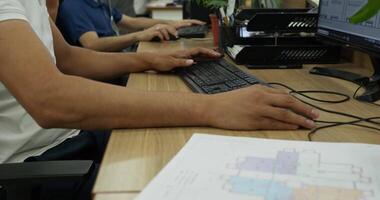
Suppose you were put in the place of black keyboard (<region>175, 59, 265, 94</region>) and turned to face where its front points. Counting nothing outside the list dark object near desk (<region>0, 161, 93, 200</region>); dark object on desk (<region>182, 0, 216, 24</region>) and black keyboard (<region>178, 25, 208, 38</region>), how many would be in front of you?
1

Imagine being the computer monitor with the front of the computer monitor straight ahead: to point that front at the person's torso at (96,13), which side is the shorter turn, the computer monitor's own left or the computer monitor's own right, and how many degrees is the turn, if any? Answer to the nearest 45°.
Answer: approximately 90° to the computer monitor's own right

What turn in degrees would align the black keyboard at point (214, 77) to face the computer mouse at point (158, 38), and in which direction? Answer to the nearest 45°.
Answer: approximately 135° to its right

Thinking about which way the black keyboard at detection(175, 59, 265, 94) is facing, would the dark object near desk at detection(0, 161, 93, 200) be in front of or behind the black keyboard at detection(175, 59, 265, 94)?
in front

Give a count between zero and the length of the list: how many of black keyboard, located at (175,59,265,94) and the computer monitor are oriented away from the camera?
0

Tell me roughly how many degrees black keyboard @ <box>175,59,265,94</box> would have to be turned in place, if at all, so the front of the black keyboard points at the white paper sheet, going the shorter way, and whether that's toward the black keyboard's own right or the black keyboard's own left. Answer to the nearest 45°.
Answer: approximately 45° to the black keyboard's own left

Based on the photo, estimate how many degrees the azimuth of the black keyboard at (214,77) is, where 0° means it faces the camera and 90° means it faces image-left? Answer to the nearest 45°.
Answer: approximately 45°

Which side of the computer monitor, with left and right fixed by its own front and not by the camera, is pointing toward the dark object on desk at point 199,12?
right

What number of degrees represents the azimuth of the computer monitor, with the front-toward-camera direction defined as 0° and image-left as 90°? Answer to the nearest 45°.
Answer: approximately 45°
